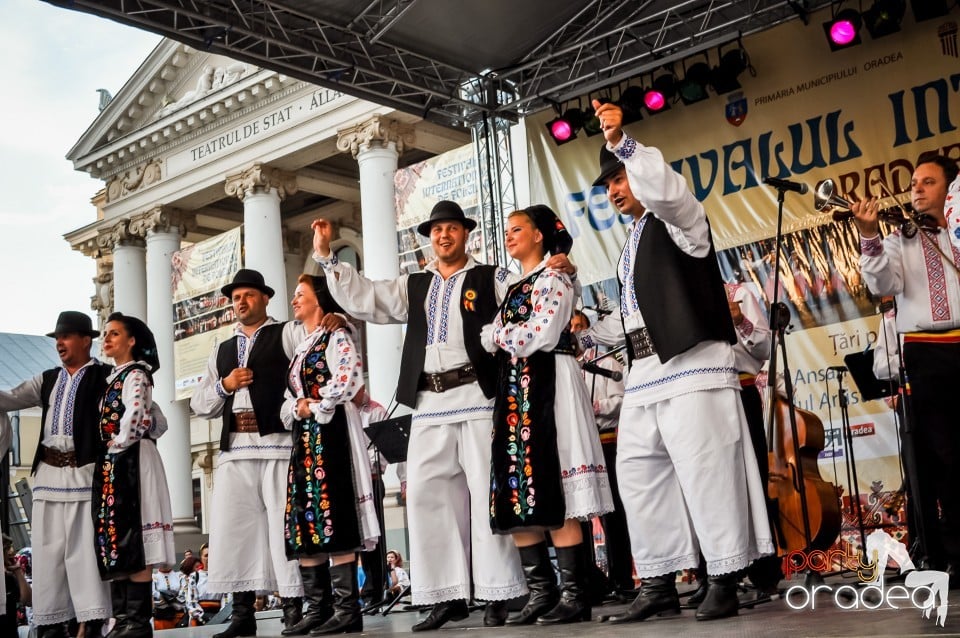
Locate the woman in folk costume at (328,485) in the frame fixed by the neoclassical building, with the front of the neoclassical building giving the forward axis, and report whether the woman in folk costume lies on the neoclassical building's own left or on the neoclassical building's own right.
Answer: on the neoclassical building's own left

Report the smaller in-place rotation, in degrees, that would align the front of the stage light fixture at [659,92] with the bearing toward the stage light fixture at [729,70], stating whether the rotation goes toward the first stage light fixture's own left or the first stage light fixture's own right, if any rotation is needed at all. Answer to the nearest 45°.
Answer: approximately 135° to the first stage light fixture's own left

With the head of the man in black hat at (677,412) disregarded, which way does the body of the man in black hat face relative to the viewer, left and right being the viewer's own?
facing the viewer and to the left of the viewer

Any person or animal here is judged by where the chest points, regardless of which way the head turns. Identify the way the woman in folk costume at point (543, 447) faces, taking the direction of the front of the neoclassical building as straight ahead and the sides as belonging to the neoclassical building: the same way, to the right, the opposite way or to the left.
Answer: the same way

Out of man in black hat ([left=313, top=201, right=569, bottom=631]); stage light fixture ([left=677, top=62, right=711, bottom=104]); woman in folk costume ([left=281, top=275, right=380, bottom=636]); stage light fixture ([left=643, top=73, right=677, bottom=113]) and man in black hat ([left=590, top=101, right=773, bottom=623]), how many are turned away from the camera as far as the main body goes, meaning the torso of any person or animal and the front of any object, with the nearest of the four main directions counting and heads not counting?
0

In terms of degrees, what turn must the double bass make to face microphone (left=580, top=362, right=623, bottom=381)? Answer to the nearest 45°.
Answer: approximately 45° to its right

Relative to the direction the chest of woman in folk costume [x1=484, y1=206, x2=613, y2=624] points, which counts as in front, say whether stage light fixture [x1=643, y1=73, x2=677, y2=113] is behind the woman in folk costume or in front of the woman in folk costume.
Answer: behind

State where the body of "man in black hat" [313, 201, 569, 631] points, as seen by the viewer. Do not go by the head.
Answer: toward the camera

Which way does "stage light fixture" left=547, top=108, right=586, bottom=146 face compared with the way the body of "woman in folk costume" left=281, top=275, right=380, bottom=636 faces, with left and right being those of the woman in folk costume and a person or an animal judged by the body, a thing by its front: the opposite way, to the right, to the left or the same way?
the same way

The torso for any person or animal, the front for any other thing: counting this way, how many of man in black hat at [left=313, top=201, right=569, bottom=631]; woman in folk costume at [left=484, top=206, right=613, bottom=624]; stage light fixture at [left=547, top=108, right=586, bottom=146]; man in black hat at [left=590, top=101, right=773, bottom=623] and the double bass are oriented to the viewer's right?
0

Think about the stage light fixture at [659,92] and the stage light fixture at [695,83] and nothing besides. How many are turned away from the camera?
0

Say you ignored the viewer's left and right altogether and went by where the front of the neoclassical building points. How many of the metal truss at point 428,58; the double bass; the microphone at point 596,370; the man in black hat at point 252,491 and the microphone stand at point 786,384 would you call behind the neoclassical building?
0

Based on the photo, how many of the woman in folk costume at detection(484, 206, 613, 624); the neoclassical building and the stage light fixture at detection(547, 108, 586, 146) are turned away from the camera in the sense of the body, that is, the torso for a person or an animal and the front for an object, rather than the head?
0

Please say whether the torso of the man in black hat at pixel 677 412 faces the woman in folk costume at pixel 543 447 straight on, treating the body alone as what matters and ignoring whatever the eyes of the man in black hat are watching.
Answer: no

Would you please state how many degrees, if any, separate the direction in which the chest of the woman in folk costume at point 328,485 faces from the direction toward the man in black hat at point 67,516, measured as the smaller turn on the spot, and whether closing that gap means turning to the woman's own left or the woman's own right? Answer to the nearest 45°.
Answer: approximately 90° to the woman's own right

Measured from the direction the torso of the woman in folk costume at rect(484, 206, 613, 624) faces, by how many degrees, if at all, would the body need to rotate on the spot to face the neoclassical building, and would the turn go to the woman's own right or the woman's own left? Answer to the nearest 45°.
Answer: approximately 135° to the woman's own right

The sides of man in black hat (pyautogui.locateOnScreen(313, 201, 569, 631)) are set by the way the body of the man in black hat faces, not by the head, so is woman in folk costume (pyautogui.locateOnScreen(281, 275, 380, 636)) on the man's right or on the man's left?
on the man's right

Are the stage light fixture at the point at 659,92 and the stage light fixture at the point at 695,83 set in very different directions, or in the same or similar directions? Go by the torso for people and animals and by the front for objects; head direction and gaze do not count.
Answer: same or similar directions

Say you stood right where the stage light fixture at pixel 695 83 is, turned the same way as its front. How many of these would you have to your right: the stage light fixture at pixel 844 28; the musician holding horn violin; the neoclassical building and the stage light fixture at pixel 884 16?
1

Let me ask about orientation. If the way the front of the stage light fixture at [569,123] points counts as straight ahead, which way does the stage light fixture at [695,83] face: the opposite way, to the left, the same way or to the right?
the same way
